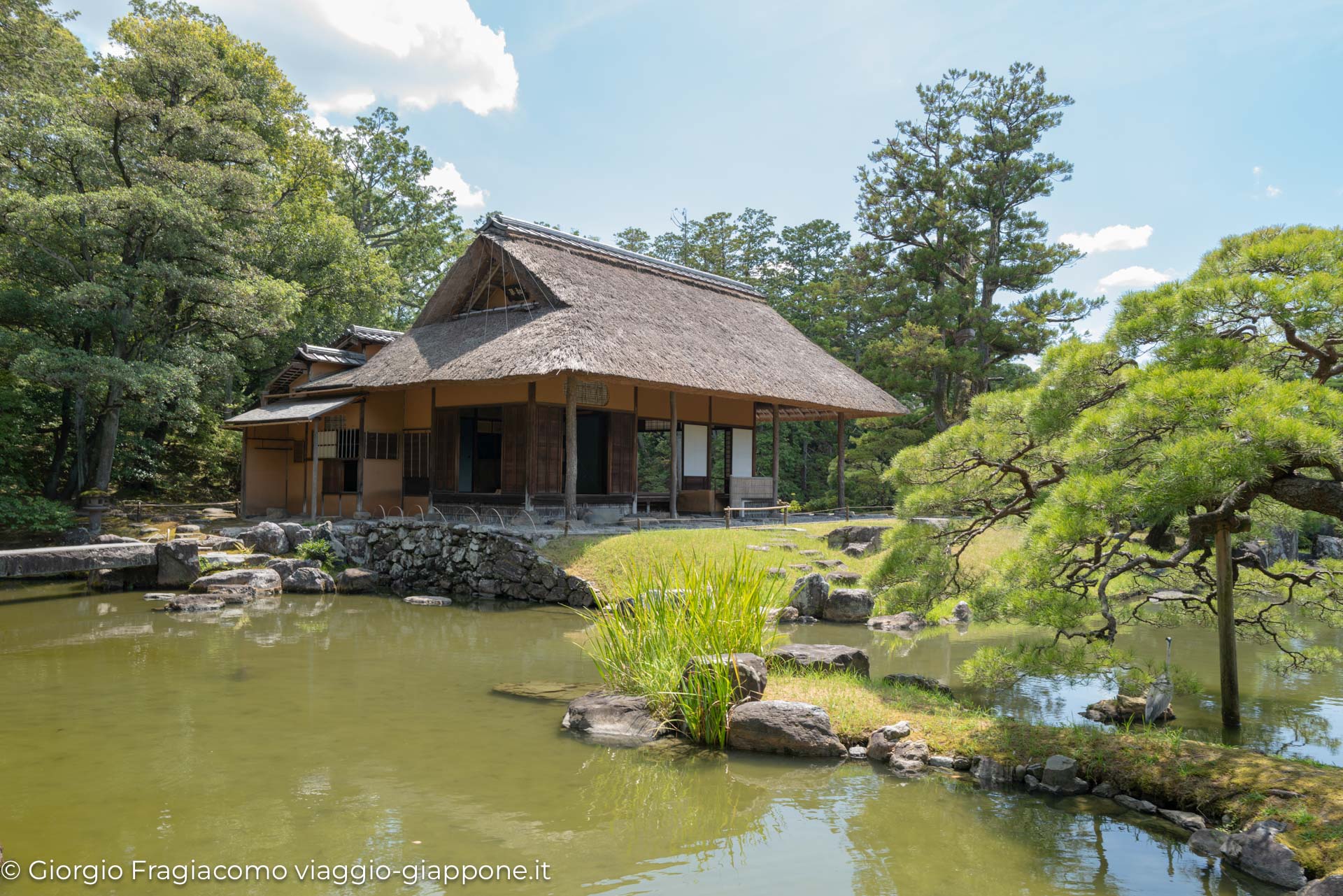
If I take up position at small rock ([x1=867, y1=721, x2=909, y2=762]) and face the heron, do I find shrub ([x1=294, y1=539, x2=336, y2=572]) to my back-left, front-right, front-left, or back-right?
back-left

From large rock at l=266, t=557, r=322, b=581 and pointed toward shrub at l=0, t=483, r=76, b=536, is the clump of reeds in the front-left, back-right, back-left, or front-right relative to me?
back-left

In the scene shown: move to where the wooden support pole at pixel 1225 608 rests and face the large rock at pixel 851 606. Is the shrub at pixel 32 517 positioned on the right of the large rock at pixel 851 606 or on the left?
left

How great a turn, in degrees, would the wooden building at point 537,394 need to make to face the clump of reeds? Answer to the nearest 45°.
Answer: approximately 45° to its right
